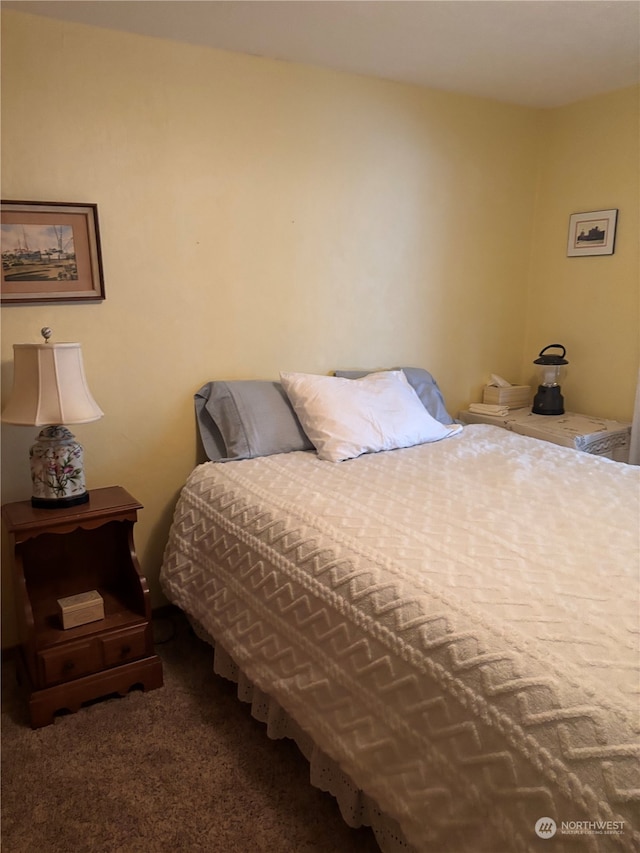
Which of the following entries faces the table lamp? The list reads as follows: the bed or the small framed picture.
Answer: the small framed picture

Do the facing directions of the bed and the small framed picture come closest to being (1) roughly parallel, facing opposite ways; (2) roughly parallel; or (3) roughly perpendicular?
roughly perpendicular

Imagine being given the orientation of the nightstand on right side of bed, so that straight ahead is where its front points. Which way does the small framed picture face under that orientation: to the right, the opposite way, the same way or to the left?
to the right

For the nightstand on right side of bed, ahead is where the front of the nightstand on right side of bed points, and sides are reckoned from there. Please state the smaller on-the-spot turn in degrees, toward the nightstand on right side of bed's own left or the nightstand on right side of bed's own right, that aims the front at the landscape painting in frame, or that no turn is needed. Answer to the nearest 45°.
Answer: approximately 90° to the nightstand on right side of bed's own right

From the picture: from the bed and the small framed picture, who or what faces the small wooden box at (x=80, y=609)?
the small framed picture

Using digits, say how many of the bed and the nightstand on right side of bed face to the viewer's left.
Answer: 0

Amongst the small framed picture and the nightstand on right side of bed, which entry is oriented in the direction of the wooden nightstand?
the small framed picture

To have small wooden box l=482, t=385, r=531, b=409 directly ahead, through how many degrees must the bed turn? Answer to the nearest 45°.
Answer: approximately 135° to its left

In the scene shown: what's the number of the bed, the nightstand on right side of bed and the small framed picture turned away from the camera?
0

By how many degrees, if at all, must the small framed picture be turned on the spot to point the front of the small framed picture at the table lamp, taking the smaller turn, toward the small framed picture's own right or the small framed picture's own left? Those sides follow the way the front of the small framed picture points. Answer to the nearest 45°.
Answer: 0° — it already faces it

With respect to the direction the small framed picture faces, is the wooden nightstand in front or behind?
in front

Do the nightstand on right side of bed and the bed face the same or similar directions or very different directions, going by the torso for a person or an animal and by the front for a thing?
same or similar directions

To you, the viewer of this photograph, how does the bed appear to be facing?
facing the viewer and to the right of the viewer

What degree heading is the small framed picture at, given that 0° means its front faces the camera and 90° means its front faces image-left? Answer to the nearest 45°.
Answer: approximately 45°

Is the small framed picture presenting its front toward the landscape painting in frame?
yes
